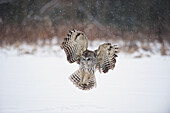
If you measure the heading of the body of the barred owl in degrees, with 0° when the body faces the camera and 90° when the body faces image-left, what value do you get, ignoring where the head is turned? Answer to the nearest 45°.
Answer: approximately 0°
